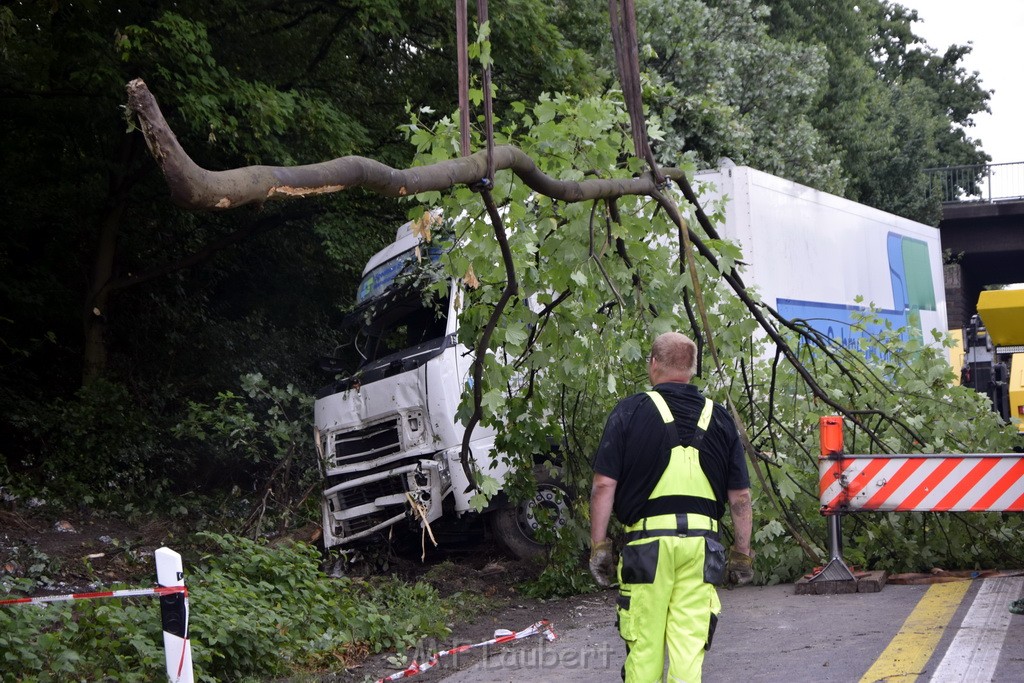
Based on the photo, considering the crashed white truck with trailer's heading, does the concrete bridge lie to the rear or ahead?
to the rear

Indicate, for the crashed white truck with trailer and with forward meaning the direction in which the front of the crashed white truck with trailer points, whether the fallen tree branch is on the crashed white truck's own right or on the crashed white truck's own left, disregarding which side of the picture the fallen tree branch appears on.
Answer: on the crashed white truck's own left

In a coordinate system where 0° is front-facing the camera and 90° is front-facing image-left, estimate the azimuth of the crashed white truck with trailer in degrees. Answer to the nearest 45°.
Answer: approximately 45°

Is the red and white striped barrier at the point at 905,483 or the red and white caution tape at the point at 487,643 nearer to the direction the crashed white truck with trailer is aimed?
the red and white caution tape

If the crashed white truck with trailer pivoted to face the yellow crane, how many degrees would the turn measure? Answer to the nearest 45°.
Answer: approximately 135° to its left

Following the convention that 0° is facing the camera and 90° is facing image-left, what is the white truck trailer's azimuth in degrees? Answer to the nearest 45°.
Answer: approximately 45°

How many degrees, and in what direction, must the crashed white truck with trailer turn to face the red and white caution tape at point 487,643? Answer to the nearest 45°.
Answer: approximately 45° to its left
